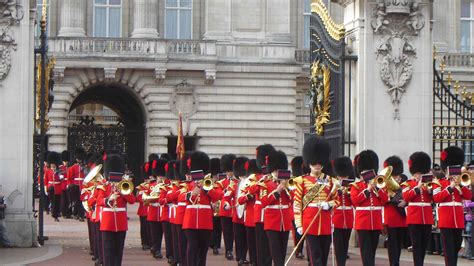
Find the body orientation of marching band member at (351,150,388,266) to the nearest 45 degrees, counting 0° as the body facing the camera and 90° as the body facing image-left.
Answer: approximately 0°

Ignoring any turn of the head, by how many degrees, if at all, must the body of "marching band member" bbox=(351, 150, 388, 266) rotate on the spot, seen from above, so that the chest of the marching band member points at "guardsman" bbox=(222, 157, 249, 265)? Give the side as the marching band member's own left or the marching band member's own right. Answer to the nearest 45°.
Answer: approximately 135° to the marching band member's own right

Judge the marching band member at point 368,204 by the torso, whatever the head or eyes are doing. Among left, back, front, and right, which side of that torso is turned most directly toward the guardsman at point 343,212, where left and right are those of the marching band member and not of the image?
right

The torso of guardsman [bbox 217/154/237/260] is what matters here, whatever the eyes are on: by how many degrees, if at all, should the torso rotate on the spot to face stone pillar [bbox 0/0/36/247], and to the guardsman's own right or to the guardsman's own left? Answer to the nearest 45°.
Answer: approximately 135° to the guardsman's own right
